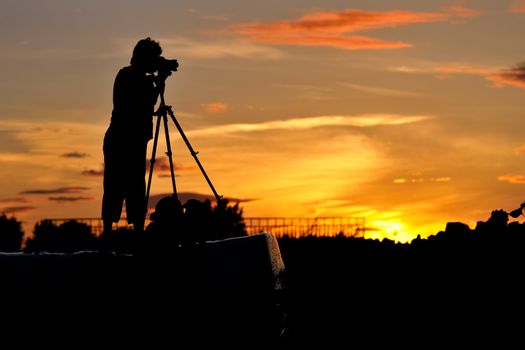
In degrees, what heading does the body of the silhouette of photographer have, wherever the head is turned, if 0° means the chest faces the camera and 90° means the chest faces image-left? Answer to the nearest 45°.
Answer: approximately 270°
